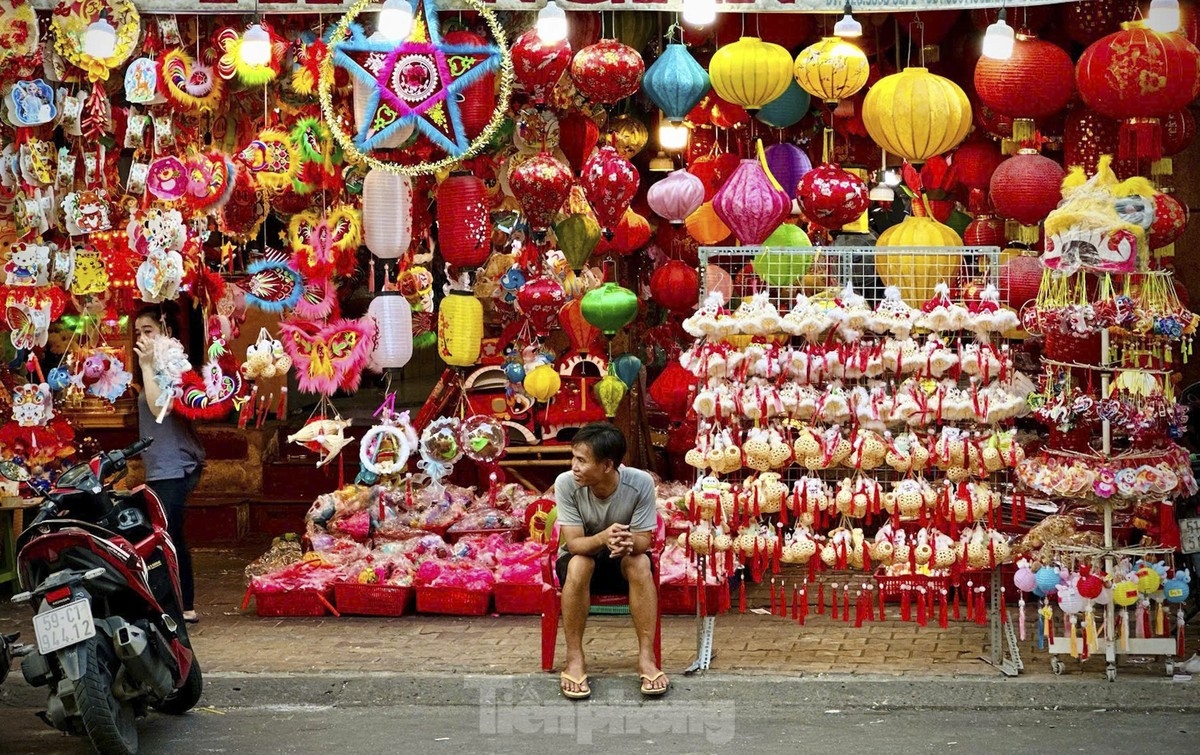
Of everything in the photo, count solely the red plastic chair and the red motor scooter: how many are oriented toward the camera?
1

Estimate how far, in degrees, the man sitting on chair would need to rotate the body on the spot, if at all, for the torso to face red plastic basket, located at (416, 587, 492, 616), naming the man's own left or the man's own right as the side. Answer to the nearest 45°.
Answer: approximately 135° to the man's own right

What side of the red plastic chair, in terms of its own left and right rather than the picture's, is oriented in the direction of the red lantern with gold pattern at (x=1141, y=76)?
left

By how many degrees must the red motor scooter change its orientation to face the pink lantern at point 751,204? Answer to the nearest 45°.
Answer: approximately 45° to its right

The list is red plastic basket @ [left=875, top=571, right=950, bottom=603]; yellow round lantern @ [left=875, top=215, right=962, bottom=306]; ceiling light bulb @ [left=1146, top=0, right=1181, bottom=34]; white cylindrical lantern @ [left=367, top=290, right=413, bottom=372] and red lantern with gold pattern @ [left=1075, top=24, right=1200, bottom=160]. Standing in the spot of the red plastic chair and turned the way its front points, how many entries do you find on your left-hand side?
4

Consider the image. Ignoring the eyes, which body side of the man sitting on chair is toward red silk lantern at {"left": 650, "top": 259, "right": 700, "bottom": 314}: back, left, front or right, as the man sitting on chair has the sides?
back

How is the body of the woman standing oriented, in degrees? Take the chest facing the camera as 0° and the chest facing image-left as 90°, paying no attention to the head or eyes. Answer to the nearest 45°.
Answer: approximately 45°

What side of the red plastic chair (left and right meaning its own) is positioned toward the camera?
front

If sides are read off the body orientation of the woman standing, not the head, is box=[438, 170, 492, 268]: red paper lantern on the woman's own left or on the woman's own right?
on the woman's own left

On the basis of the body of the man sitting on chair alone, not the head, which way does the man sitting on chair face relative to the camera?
toward the camera

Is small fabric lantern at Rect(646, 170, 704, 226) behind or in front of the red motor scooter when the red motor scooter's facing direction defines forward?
in front

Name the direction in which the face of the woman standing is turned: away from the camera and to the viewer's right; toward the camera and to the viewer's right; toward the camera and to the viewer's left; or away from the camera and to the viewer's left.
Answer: toward the camera and to the viewer's left

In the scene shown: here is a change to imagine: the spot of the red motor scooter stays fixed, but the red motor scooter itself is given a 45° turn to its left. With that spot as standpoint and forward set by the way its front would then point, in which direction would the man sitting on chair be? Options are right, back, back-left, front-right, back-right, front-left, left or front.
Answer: right
